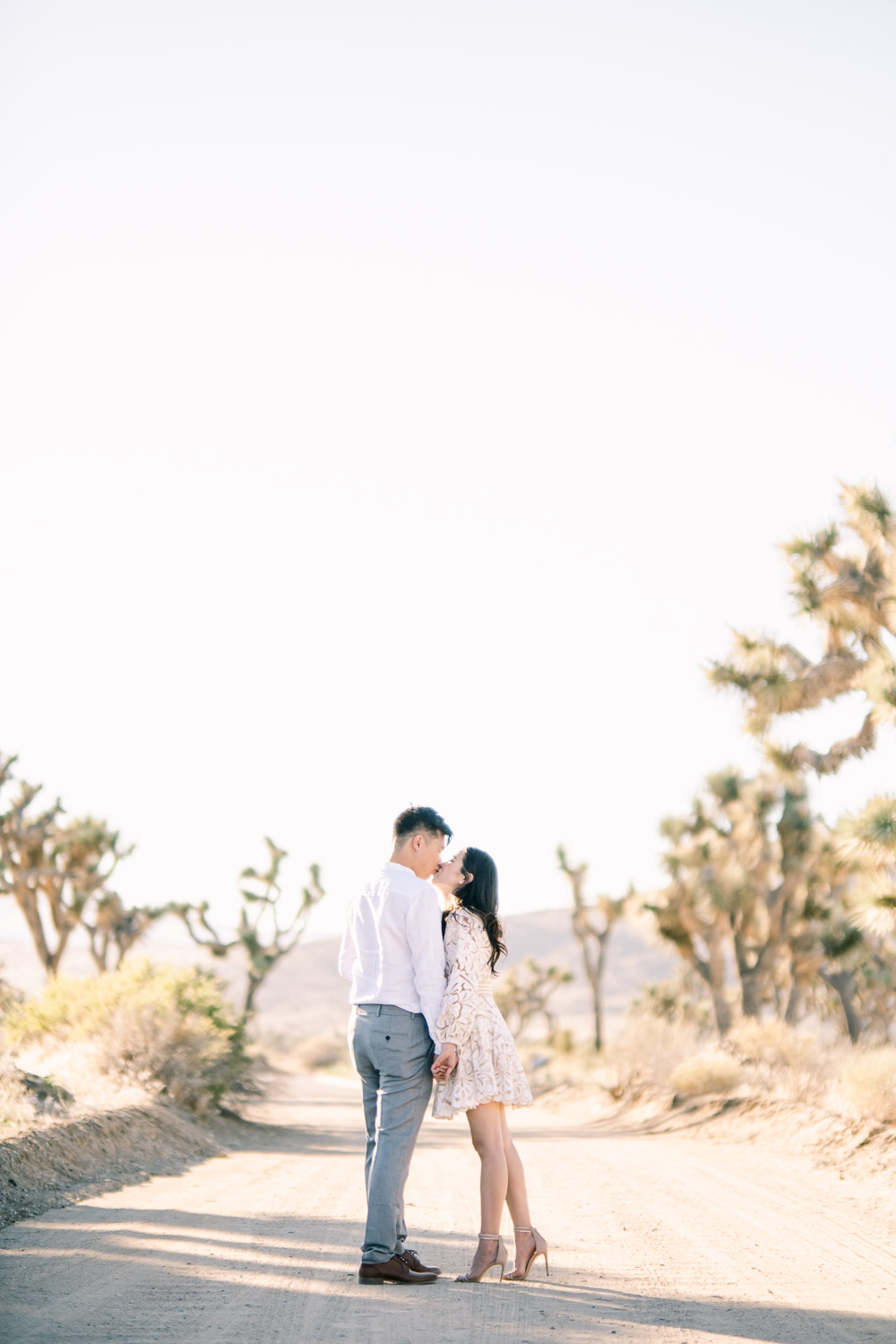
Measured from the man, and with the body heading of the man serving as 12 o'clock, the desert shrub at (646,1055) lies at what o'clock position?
The desert shrub is roughly at 11 o'clock from the man.

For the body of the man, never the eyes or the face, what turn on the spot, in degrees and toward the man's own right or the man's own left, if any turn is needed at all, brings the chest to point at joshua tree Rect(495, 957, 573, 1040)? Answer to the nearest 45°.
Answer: approximately 45° to the man's own left

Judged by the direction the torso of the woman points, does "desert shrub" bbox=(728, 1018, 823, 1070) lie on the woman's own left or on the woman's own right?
on the woman's own right

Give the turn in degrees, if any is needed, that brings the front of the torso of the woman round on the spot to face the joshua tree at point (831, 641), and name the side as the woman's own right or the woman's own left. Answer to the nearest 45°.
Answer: approximately 135° to the woman's own right

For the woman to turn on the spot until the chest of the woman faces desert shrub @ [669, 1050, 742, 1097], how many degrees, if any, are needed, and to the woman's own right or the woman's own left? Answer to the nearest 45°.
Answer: approximately 90° to the woman's own right

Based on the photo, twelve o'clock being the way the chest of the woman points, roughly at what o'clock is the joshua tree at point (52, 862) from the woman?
The joshua tree is roughly at 2 o'clock from the woman.

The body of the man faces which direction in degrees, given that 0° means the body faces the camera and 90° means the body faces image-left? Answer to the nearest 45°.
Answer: approximately 225°

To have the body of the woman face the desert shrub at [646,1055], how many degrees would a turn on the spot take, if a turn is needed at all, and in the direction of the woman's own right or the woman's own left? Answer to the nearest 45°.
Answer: approximately 90° to the woman's own right

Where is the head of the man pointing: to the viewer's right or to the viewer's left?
to the viewer's right

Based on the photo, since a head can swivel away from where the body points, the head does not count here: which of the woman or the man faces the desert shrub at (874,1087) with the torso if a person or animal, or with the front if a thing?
the man

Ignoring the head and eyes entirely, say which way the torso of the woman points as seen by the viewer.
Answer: to the viewer's left

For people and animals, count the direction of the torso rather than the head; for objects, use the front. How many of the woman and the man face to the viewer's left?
1
